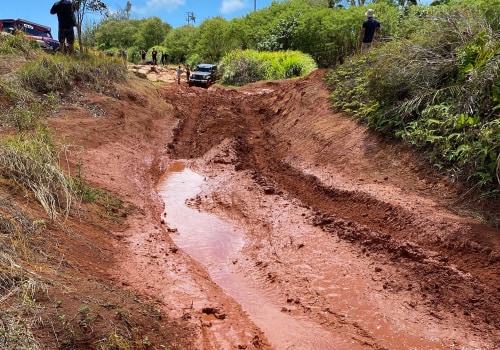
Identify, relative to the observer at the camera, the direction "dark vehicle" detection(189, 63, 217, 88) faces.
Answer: facing the viewer and to the left of the viewer

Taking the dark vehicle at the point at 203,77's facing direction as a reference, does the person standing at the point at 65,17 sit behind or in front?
in front

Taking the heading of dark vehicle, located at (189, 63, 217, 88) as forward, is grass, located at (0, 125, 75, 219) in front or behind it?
in front

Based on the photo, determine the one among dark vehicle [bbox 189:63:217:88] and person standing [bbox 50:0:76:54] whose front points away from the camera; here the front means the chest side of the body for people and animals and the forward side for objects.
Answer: the person standing

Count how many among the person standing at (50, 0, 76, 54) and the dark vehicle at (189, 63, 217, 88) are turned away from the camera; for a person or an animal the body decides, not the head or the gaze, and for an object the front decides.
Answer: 1

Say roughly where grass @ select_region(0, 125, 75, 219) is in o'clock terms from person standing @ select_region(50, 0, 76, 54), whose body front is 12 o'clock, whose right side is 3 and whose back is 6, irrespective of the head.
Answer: The grass is roughly at 6 o'clock from the person standing.

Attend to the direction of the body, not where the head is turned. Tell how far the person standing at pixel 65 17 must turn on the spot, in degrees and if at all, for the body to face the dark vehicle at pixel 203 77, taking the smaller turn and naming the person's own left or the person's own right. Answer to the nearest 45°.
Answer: approximately 45° to the person's own right

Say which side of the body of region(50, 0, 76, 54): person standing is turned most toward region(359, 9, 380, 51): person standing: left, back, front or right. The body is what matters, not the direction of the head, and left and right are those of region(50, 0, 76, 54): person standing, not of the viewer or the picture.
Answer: right

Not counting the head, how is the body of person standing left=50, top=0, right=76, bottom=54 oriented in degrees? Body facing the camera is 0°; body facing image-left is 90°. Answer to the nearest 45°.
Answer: approximately 180°

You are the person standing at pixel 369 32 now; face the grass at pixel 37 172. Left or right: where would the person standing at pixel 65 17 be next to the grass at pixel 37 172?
right
